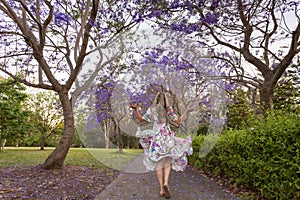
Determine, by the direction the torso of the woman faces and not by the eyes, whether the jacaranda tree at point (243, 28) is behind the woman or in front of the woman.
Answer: in front

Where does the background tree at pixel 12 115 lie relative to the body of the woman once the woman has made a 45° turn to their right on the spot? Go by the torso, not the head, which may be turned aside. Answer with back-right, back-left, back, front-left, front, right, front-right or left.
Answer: left

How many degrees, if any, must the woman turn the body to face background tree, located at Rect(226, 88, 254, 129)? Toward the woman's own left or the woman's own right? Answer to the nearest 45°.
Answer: approximately 45° to the woman's own right

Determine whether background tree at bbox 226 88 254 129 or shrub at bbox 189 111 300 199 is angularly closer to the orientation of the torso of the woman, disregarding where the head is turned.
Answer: the background tree

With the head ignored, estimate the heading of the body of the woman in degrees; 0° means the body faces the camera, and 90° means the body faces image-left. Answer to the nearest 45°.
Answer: approximately 180°

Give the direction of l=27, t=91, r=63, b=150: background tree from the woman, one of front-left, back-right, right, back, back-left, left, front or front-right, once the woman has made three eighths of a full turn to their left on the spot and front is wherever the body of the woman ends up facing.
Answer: right
